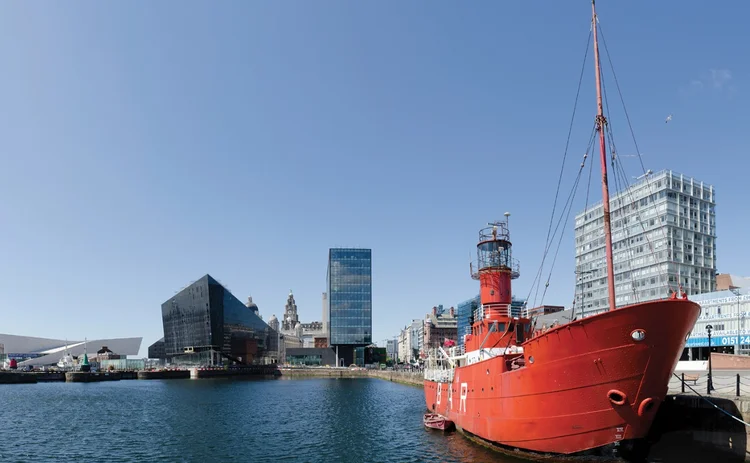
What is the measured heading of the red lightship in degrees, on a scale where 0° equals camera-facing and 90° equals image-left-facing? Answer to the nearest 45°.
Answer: approximately 315°

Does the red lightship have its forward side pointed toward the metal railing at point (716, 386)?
no
